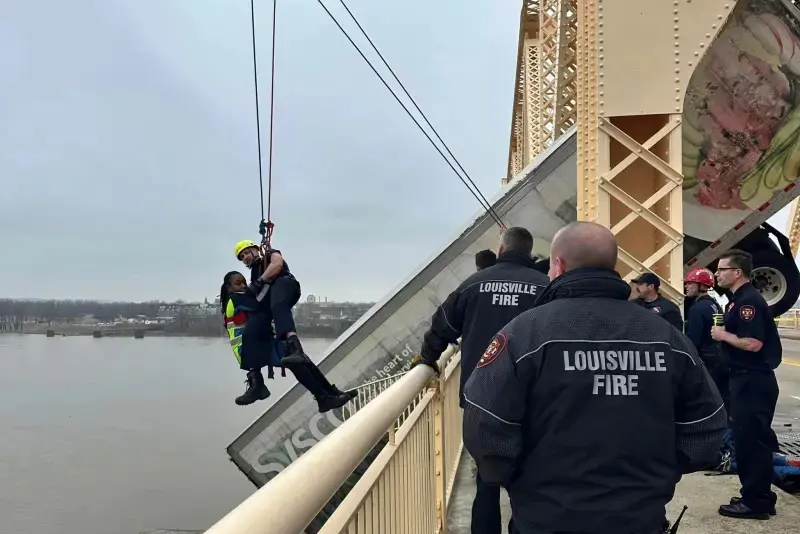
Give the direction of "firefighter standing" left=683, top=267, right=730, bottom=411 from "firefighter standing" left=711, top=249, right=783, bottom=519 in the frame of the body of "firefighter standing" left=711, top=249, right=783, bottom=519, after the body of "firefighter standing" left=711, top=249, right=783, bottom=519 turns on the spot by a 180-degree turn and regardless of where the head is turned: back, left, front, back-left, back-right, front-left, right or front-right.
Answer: left

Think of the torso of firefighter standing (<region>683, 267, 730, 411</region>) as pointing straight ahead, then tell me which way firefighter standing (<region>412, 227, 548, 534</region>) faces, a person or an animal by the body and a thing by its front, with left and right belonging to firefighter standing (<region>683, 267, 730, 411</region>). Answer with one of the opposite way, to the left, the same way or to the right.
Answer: to the right

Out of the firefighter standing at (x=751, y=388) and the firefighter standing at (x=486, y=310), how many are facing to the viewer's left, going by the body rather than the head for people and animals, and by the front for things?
1

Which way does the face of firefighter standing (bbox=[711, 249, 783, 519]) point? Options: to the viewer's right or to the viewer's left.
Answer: to the viewer's left

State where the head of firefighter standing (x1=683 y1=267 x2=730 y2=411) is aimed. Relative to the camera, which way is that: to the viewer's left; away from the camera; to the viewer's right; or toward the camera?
to the viewer's left

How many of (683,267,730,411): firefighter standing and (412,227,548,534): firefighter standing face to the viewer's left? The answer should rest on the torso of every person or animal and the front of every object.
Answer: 1

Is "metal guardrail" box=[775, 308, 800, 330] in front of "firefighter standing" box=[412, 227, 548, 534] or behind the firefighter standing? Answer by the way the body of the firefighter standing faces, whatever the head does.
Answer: in front

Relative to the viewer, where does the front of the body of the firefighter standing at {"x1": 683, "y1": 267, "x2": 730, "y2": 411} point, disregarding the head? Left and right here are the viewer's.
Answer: facing to the left of the viewer

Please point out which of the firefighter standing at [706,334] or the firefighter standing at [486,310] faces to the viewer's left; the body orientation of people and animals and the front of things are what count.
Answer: the firefighter standing at [706,334]

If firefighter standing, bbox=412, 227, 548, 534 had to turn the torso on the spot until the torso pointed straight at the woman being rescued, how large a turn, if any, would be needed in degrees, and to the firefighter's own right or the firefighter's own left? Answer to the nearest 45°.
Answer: approximately 45° to the firefighter's own left

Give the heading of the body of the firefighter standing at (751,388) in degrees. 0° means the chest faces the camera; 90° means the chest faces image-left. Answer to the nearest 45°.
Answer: approximately 90°

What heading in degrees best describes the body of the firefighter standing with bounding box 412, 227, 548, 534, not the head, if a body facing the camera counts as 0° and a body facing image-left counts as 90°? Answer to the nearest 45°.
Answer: approximately 180°

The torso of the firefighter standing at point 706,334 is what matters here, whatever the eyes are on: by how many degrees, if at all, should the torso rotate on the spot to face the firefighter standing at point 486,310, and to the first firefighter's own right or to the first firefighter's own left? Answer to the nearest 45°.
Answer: approximately 90° to the first firefighter's own left
